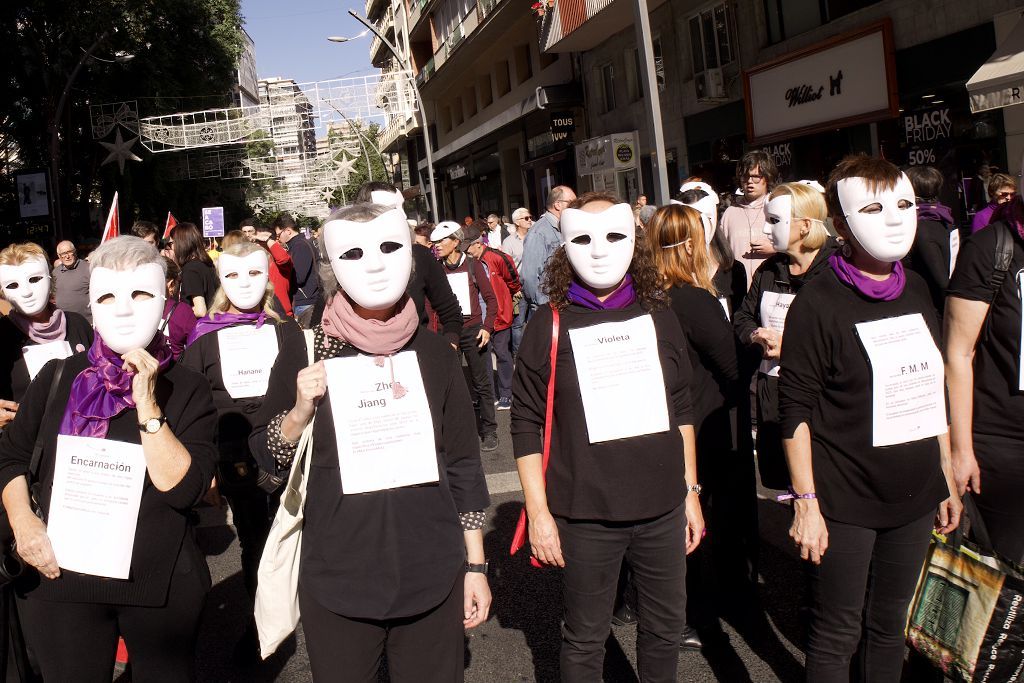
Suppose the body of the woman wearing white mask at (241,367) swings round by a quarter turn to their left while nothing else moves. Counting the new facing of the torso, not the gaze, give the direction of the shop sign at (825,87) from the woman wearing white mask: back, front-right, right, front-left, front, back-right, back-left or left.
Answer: front-left

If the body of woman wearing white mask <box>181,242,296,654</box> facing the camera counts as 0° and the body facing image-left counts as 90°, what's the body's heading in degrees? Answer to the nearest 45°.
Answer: approximately 0°

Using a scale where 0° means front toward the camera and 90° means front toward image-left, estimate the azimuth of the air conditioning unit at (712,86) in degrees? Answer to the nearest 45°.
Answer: approximately 45°

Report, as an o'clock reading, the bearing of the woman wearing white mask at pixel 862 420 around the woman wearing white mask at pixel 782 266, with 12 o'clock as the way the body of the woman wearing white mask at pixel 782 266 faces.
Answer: the woman wearing white mask at pixel 862 420 is roughly at 10 o'clock from the woman wearing white mask at pixel 782 266.

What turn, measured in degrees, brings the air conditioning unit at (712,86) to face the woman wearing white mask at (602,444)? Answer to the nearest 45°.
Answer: approximately 45° to its left

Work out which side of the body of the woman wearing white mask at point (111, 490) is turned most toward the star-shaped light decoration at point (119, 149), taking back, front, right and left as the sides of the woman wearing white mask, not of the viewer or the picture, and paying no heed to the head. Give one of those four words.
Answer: back

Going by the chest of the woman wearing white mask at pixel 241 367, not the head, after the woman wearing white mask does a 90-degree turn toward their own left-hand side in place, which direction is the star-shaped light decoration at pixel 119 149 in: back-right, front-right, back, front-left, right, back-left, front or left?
left

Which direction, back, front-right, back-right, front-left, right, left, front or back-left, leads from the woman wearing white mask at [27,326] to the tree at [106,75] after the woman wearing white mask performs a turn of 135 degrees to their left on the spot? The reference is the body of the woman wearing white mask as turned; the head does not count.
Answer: front-left

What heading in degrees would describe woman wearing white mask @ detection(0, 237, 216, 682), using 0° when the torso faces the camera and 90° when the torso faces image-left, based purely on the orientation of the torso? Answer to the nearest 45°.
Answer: approximately 0°

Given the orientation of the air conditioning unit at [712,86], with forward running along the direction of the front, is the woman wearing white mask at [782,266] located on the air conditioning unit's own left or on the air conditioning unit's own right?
on the air conditioning unit's own left
